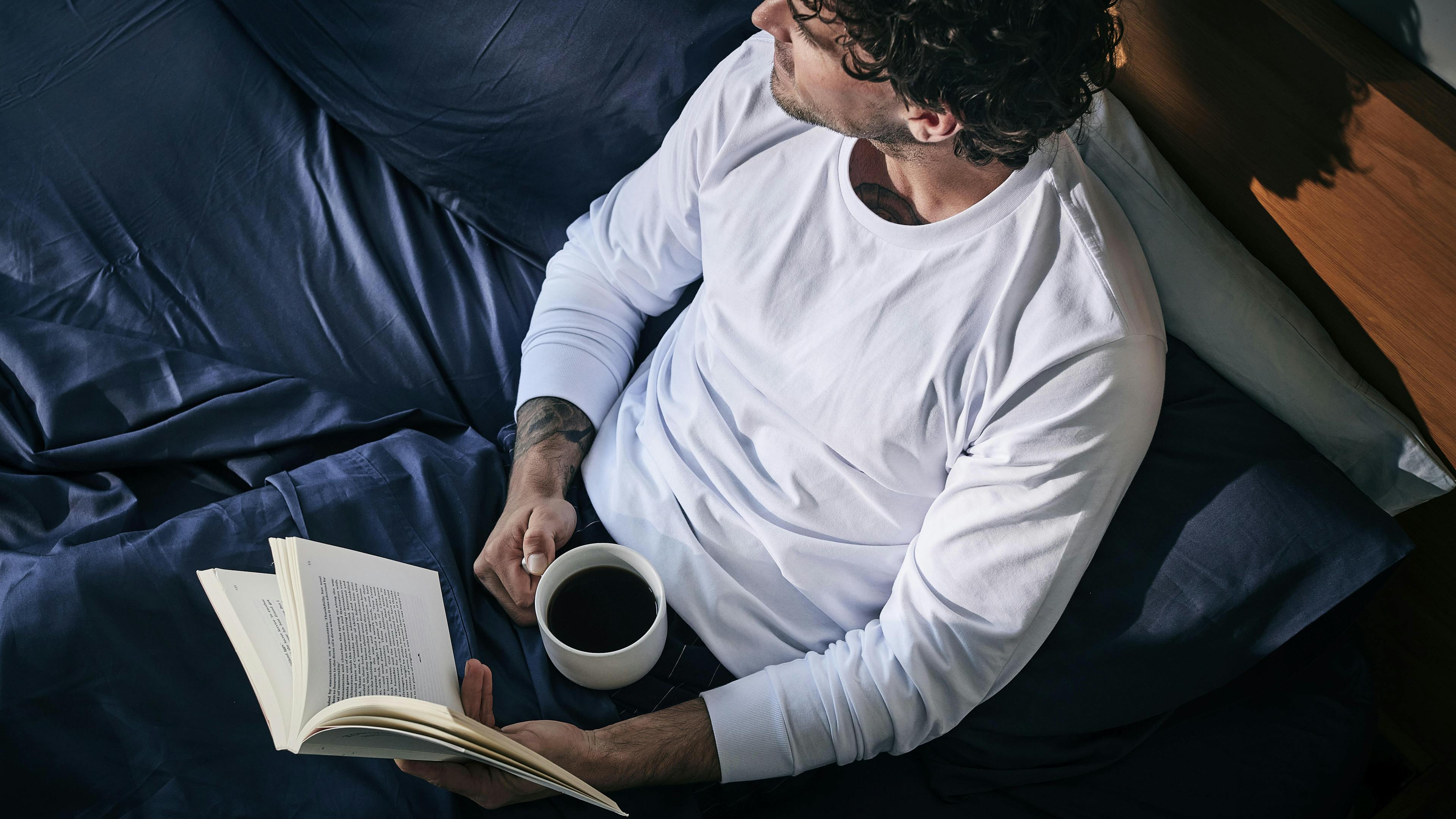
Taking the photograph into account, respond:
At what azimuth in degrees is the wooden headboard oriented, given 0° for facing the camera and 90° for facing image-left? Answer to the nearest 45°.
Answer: approximately 45°

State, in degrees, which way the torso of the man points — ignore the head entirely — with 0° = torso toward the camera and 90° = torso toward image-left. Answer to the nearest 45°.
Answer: approximately 45°
